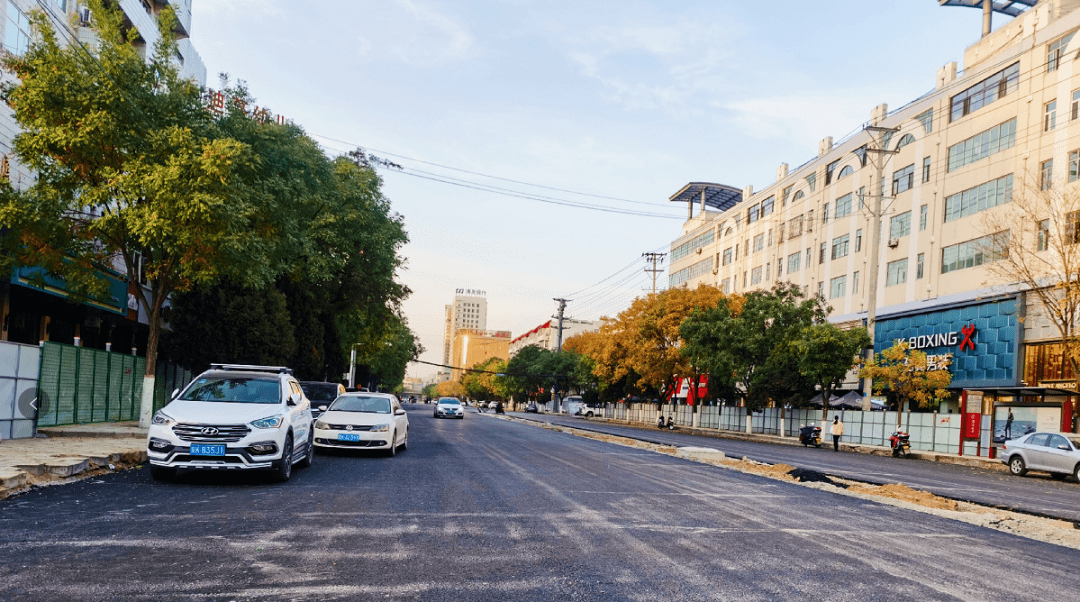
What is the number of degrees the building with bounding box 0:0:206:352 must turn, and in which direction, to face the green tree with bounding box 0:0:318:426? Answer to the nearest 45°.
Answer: approximately 45° to its right

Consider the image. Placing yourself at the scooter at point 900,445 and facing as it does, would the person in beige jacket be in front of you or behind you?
in front

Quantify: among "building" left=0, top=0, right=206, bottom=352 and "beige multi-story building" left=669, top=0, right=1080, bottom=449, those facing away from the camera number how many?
0

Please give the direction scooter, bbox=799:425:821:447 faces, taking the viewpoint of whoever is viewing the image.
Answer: facing away from the viewer and to the left of the viewer

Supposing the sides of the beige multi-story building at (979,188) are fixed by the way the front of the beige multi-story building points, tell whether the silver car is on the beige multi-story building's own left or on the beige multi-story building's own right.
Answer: on the beige multi-story building's own left

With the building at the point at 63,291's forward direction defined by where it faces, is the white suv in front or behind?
in front
